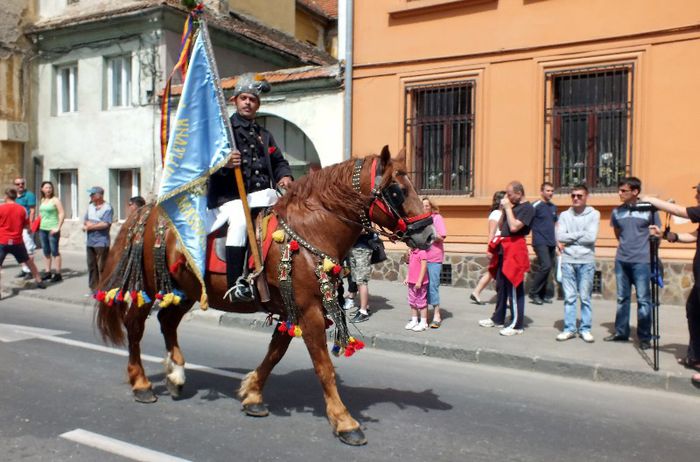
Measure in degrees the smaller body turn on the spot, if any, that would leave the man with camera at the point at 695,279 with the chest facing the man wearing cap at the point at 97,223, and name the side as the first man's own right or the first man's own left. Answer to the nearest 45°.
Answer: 0° — they already face them

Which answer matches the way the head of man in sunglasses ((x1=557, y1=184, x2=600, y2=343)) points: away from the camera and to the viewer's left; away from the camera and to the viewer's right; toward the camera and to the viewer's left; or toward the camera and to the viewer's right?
toward the camera and to the viewer's left

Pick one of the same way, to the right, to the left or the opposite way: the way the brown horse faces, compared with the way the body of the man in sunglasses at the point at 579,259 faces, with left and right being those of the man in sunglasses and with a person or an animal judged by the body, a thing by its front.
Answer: to the left

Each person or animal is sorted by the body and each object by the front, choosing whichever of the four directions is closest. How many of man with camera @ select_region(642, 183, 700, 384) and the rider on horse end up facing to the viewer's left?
1

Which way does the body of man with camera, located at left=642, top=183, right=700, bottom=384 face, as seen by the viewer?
to the viewer's left

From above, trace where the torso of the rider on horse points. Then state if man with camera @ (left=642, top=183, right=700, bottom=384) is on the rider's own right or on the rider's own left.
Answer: on the rider's own left

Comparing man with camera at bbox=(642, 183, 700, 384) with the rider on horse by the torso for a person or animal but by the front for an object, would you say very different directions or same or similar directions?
very different directions

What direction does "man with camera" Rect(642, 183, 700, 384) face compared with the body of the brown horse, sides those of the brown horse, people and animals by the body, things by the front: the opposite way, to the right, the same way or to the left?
the opposite way

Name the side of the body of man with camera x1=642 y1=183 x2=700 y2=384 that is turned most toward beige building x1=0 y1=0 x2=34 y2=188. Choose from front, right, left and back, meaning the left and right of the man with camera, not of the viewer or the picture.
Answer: front

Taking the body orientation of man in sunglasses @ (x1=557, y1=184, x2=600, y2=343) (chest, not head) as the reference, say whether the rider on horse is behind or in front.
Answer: in front

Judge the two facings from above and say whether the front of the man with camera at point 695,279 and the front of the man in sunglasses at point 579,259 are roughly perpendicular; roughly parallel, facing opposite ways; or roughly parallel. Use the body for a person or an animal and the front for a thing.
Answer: roughly perpendicular

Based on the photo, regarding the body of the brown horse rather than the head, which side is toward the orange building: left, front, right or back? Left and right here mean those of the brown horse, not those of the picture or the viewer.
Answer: left

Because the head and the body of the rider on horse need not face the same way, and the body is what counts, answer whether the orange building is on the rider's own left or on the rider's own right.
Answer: on the rider's own left

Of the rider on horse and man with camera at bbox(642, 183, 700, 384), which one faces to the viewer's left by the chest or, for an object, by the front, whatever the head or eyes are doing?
the man with camera
